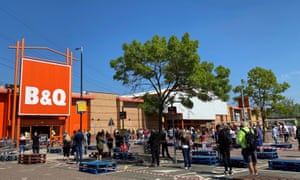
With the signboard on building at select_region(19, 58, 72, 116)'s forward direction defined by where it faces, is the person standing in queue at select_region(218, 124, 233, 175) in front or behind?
in front

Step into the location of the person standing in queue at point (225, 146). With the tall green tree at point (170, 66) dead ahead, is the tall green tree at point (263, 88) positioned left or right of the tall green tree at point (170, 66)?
right

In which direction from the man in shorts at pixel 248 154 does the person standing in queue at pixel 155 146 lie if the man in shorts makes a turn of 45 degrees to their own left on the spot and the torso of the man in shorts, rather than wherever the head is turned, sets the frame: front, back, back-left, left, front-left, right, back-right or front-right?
front

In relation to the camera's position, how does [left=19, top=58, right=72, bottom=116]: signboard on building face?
facing the viewer and to the right of the viewer
